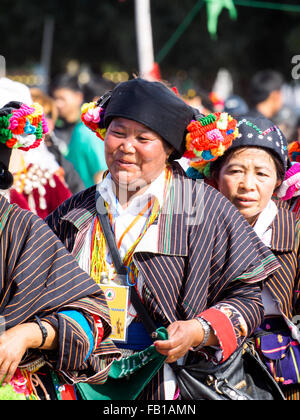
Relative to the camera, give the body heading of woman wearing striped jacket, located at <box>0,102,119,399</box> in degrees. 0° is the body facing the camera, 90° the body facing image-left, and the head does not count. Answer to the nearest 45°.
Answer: approximately 45°

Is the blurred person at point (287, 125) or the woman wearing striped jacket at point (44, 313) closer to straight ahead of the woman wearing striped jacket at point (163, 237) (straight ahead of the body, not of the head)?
the woman wearing striped jacket

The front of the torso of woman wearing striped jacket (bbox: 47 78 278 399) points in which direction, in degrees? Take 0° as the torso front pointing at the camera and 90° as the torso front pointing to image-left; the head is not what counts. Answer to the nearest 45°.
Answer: approximately 45°

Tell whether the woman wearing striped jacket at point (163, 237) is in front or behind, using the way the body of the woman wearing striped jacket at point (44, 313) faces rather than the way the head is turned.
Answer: behind

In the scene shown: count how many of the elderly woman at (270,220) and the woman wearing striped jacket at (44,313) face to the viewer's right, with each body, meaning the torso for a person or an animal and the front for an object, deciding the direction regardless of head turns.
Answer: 0

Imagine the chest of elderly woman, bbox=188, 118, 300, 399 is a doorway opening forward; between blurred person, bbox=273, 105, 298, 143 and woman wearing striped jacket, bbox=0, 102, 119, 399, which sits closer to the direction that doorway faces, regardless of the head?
the woman wearing striped jacket

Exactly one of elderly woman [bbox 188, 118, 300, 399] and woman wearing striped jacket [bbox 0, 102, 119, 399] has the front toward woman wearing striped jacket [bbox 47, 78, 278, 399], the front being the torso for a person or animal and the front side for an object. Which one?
the elderly woman

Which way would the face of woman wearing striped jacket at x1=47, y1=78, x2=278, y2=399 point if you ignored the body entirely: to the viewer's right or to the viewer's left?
to the viewer's left

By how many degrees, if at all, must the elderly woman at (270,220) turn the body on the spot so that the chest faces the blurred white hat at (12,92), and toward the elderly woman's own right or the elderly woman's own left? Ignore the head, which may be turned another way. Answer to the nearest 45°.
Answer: approximately 45° to the elderly woman's own right

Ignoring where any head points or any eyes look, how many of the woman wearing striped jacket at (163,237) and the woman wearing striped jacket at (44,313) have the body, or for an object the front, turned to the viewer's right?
0
